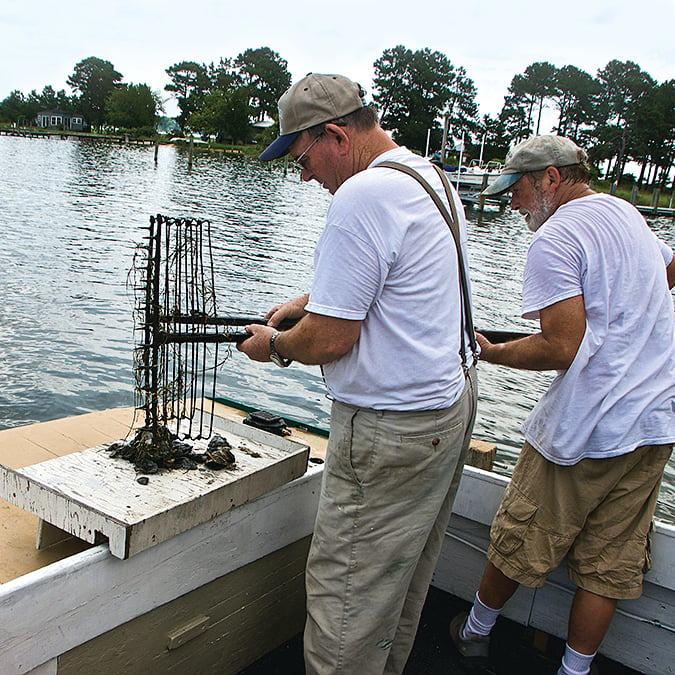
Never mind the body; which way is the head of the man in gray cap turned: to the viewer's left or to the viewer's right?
to the viewer's left

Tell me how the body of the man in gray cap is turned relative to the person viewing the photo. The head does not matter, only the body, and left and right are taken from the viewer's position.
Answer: facing away from the viewer and to the left of the viewer

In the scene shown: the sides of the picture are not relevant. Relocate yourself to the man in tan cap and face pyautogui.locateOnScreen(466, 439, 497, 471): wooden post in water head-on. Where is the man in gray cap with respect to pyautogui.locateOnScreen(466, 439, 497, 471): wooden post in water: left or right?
right

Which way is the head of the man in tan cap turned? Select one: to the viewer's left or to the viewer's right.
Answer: to the viewer's left
